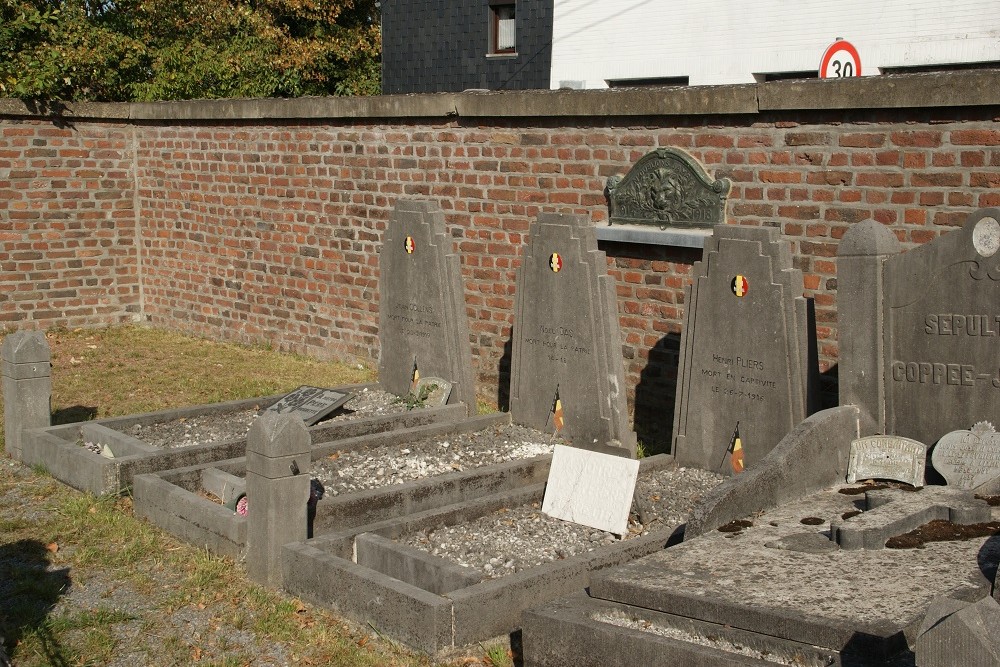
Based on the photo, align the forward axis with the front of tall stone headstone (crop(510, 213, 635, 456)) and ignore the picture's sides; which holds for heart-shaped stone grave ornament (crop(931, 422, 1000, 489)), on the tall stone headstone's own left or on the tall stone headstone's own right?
on the tall stone headstone's own left

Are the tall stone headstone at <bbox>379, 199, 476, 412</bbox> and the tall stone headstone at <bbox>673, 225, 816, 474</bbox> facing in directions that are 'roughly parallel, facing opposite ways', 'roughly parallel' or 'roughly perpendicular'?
roughly parallel

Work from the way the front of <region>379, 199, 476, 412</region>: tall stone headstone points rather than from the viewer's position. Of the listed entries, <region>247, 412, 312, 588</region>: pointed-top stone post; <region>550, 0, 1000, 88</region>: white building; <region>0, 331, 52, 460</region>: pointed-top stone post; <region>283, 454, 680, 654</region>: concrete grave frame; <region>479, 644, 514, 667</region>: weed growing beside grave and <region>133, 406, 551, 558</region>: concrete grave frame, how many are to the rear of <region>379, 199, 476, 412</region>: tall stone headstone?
1

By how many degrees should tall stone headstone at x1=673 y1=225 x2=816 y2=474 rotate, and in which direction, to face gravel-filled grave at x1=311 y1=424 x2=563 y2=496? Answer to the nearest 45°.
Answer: approximately 45° to its right

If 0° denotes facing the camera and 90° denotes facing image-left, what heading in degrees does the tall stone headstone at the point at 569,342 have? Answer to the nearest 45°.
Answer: approximately 45°

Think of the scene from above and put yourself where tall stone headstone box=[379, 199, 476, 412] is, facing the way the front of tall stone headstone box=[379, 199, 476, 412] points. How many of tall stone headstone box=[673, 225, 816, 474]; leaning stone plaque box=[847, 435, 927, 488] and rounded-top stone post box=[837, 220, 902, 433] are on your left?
3

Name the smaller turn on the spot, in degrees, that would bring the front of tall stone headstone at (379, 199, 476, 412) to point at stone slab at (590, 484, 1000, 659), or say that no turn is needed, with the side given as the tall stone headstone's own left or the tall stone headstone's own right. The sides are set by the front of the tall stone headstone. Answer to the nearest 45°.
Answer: approximately 45° to the tall stone headstone's own left

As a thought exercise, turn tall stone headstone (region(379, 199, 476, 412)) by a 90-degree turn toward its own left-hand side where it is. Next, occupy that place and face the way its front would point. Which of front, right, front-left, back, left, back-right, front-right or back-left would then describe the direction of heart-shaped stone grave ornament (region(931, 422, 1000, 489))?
front

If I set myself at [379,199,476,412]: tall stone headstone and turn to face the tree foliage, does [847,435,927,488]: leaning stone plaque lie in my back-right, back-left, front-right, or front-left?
back-right

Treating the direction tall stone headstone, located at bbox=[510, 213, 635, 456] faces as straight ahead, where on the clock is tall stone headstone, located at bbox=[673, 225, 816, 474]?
tall stone headstone, located at bbox=[673, 225, 816, 474] is roughly at 9 o'clock from tall stone headstone, located at bbox=[510, 213, 635, 456].

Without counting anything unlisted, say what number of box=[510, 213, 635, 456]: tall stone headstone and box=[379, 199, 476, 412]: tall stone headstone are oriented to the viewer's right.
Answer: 0

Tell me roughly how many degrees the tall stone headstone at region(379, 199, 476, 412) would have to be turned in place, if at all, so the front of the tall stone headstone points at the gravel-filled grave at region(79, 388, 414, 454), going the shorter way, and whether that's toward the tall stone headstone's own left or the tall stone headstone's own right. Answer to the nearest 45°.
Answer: approximately 45° to the tall stone headstone's own right

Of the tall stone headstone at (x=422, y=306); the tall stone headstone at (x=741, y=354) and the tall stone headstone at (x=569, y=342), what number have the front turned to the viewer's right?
0

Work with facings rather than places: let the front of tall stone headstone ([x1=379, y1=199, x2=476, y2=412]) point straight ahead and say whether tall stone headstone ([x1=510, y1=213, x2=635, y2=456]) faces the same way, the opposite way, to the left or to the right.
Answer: the same way

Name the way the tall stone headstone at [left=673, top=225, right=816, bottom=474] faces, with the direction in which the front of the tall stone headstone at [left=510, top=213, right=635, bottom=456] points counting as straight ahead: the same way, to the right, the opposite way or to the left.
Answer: the same way

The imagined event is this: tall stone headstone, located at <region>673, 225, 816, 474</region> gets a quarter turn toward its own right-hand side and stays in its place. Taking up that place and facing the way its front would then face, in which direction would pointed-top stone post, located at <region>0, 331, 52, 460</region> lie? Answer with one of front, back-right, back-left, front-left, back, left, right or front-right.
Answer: front-left

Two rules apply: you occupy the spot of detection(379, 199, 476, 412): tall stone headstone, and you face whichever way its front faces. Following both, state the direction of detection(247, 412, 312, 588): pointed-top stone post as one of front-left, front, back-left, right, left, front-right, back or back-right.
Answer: front-left

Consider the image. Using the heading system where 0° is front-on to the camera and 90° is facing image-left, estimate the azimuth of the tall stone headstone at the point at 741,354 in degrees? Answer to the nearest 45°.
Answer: approximately 45°

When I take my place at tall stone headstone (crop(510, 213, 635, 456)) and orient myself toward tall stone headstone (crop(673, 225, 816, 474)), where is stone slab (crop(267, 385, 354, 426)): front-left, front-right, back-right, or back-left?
back-right

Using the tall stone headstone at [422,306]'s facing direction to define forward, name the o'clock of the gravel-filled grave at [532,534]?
The gravel-filled grave is roughly at 10 o'clock from the tall stone headstone.

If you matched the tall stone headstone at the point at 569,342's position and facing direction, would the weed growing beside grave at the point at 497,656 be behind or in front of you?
in front

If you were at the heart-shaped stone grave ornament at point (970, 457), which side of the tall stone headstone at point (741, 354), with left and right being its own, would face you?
left

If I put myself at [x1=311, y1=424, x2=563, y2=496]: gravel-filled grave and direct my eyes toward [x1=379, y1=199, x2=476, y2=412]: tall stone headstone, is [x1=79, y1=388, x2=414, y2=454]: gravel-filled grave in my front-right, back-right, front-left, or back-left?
front-left

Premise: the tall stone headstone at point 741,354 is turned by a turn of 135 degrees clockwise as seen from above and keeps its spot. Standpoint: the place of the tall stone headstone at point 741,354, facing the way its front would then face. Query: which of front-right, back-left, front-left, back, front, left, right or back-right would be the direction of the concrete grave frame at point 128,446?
left
